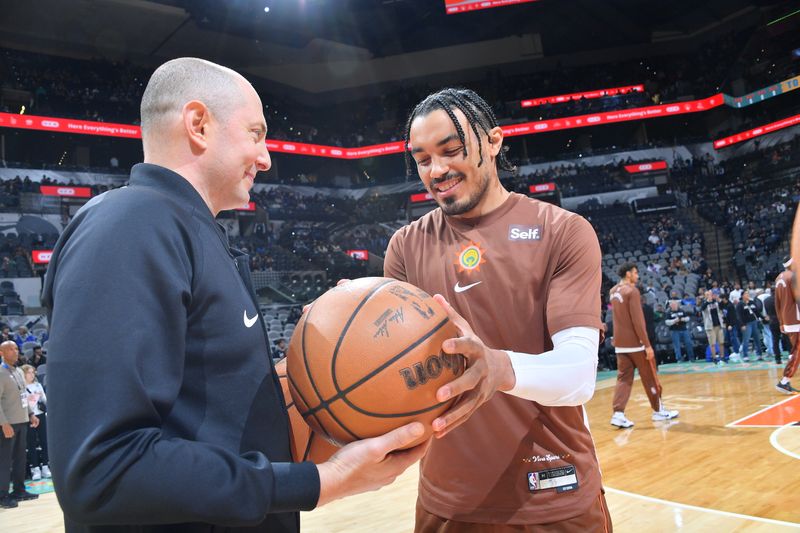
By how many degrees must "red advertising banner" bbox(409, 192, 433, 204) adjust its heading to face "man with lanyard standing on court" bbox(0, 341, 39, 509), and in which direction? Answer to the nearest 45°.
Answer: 0° — it already faces them

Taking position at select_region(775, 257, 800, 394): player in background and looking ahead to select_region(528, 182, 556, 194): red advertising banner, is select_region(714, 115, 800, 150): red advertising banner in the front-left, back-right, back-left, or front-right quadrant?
front-right

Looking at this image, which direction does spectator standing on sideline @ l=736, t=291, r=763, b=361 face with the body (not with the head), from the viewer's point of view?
toward the camera

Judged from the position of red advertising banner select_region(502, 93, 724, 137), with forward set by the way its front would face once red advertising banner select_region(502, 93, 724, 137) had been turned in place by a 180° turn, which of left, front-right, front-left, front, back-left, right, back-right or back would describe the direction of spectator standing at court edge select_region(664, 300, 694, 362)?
back-right

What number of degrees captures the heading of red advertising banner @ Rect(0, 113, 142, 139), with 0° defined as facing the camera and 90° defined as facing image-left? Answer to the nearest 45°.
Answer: approximately 315°

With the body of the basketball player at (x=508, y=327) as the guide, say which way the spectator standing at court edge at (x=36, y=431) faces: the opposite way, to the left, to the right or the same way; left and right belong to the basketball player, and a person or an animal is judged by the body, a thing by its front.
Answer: to the left

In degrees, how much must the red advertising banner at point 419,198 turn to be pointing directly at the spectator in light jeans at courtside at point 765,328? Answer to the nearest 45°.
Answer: approximately 45° to its left

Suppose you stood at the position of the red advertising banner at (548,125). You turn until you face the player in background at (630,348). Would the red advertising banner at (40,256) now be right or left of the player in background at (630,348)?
right

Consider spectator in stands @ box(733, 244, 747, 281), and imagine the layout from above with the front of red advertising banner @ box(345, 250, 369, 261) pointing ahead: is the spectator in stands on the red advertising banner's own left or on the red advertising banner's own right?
on the red advertising banner's own left

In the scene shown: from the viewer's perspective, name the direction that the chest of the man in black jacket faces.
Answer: to the viewer's right

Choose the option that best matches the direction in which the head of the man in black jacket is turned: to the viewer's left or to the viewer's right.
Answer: to the viewer's right

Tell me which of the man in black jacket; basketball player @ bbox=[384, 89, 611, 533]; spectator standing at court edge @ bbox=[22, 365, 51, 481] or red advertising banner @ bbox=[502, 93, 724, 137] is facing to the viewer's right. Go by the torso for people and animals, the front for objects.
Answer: the man in black jacket

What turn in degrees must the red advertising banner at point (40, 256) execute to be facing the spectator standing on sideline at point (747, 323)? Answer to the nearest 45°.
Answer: approximately 45° to its left

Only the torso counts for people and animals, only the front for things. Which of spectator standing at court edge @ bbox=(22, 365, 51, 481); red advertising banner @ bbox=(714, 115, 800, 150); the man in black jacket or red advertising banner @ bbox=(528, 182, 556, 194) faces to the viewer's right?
the man in black jacket

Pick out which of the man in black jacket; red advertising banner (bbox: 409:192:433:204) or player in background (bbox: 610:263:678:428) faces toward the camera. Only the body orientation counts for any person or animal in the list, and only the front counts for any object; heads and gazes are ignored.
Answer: the red advertising banner

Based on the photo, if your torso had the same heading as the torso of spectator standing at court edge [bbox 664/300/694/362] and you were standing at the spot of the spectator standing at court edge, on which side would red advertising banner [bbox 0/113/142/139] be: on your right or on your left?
on your right

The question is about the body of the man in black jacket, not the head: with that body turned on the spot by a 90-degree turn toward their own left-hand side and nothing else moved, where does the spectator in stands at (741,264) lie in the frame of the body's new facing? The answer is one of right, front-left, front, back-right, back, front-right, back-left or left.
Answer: front-right
